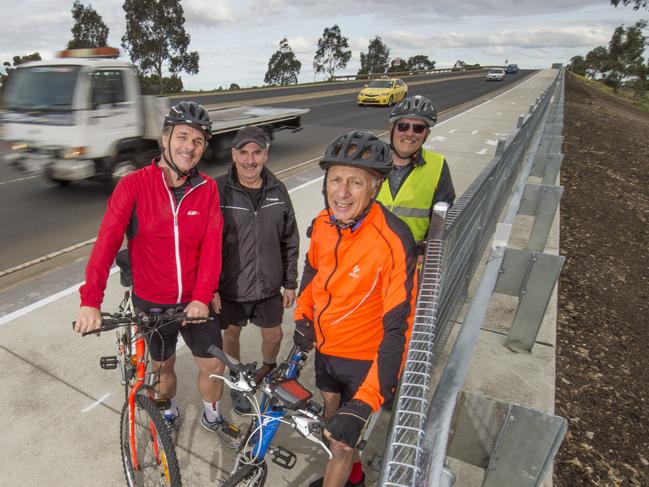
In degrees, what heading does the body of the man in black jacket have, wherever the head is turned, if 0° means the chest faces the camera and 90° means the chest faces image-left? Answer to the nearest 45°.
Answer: approximately 0°

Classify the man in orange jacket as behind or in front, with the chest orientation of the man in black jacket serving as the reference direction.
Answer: in front

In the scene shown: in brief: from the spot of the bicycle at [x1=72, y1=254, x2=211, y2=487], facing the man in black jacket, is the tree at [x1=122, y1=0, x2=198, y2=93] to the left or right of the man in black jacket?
left

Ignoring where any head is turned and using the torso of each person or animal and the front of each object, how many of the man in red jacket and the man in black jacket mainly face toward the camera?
2

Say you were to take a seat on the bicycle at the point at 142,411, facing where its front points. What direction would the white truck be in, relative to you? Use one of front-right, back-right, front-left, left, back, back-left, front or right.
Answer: back

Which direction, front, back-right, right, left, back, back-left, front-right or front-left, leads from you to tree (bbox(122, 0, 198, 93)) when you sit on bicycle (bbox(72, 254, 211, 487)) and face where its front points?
back

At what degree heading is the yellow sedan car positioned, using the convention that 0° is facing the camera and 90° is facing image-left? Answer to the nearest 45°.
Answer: approximately 45°

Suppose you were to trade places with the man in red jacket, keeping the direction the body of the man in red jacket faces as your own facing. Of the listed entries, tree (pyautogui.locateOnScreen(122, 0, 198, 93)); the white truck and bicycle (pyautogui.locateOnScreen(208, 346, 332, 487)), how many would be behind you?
2

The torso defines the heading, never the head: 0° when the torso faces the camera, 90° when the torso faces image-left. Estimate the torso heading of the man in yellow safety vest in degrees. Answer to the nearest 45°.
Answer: approximately 45°

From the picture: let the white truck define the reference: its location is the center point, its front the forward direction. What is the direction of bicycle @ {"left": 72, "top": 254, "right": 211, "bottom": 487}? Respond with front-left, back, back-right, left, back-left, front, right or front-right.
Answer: front-left
